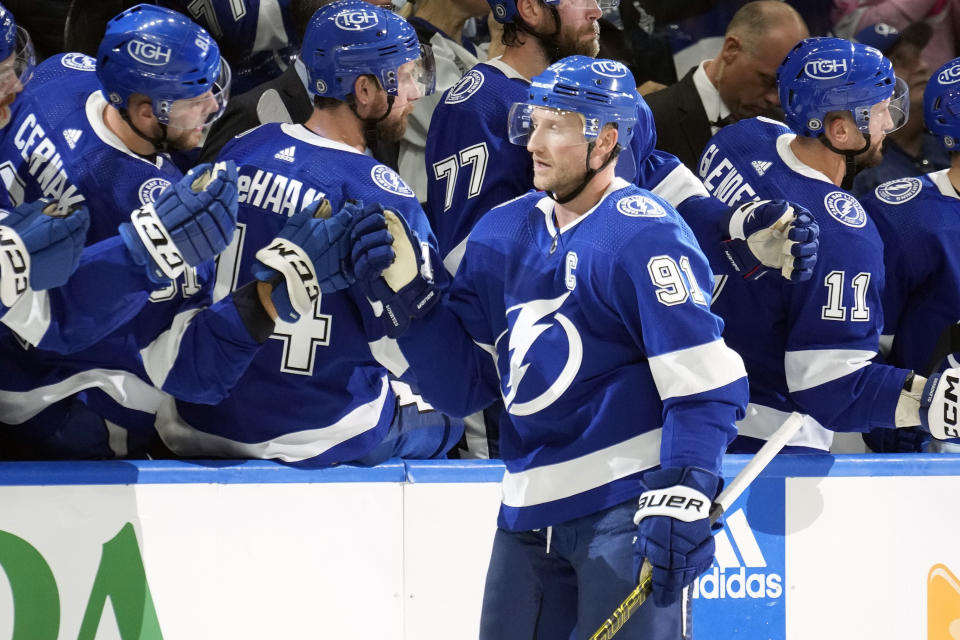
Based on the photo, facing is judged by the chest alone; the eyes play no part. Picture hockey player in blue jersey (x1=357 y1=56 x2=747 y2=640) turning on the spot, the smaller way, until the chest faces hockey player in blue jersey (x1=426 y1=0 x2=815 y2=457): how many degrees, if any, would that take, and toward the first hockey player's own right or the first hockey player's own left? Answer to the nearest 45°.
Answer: approximately 135° to the first hockey player's own right

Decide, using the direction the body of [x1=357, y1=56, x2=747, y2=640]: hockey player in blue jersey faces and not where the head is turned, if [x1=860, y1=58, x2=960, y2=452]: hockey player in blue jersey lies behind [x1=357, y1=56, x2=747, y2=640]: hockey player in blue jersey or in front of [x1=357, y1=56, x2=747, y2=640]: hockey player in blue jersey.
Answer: behind

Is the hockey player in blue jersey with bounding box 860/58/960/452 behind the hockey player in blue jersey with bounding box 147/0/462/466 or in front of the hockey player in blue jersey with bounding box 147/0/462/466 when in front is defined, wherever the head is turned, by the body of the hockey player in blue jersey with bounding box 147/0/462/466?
in front

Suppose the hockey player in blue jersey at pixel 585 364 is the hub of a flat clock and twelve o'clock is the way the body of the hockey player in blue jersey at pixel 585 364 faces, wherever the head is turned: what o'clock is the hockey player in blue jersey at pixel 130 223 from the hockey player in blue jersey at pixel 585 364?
the hockey player in blue jersey at pixel 130 223 is roughly at 2 o'clock from the hockey player in blue jersey at pixel 585 364.

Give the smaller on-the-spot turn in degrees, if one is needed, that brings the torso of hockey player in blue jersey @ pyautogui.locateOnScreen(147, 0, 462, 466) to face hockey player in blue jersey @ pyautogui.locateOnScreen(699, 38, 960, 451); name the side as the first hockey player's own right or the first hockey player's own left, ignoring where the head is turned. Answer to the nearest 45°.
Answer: approximately 45° to the first hockey player's own right

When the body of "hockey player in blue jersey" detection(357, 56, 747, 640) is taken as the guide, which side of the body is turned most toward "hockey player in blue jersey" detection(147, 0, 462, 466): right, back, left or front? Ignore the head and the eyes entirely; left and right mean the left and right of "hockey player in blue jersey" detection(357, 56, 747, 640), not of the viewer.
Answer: right

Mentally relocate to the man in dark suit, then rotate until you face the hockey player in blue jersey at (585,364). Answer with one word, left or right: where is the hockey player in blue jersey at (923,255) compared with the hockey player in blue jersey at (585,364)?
left

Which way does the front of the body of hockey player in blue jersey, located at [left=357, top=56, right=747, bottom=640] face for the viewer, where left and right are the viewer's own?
facing the viewer and to the left of the viewer

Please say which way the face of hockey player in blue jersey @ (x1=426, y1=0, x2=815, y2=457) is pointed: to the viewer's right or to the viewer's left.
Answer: to the viewer's right

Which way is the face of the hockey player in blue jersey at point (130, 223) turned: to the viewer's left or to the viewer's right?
to the viewer's right

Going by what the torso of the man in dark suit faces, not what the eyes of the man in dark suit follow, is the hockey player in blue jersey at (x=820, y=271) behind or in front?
in front
